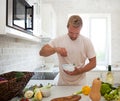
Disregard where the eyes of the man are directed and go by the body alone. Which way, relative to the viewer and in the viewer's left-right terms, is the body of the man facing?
facing the viewer

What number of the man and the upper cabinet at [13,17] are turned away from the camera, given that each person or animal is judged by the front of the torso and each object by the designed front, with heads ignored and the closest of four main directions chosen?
0

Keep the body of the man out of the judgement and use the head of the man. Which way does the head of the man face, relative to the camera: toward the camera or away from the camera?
toward the camera

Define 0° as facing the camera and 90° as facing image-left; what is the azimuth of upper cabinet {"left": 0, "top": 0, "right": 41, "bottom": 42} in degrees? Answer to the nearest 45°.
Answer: approximately 315°

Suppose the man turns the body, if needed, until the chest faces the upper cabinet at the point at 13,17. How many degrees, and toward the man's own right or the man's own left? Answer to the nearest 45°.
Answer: approximately 45° to the man's own right
